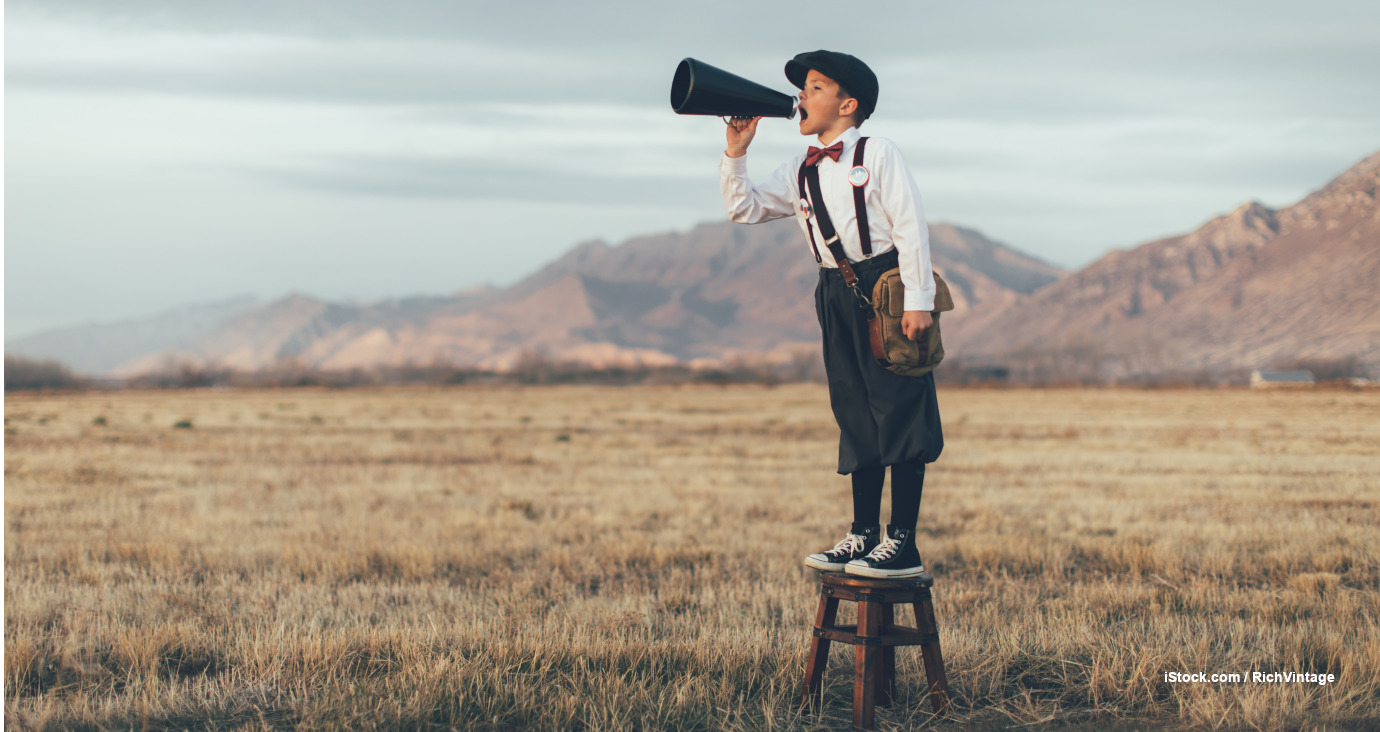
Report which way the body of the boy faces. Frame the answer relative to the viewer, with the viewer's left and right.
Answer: facing the viewer and to the left of the viewer

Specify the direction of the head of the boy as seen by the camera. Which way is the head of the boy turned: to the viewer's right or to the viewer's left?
to the viewer's left
